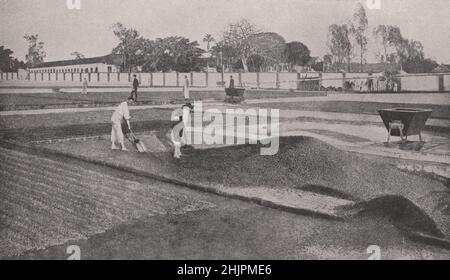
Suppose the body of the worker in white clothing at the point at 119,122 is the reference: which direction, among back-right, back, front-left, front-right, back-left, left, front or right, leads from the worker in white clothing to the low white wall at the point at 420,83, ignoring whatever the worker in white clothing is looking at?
front

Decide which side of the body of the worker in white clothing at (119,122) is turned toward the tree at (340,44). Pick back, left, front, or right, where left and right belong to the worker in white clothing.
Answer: left

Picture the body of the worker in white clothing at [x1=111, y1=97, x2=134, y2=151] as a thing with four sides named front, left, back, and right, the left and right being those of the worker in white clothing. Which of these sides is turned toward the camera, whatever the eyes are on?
right
